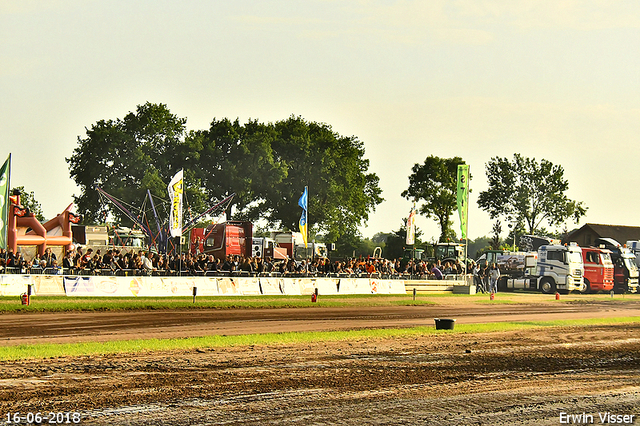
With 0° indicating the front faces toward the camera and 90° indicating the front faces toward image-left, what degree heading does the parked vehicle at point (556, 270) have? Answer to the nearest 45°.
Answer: approximately 315°

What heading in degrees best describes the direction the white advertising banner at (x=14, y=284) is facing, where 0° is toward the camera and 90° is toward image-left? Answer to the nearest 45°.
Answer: approximately 0°

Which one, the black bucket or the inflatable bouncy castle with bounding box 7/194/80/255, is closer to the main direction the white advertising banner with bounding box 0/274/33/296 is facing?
the black bucket

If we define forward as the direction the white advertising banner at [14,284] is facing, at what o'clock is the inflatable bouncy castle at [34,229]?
The inflatable bouncy castle is roughly at 6 o'clock from the white advertising banner.

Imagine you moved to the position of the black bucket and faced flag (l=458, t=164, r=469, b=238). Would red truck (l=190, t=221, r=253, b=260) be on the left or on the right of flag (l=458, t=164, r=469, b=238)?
left

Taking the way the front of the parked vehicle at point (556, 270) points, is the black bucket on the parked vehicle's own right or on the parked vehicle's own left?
on the parked vehicle's own right

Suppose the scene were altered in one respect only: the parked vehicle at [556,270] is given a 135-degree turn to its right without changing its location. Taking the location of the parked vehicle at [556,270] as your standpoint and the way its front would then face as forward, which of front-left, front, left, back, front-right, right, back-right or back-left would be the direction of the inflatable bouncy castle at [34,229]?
front-left

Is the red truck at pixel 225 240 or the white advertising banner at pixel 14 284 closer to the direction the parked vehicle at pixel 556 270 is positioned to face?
the white advertising banner

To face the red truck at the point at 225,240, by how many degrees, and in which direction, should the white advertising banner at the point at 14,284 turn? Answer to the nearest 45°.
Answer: approximately 135° to its left
